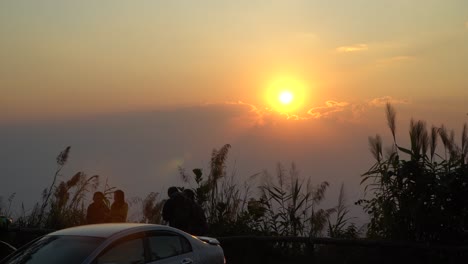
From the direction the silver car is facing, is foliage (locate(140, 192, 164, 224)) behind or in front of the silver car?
behind

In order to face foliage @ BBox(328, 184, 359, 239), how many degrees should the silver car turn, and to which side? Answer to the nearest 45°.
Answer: approximately 180°

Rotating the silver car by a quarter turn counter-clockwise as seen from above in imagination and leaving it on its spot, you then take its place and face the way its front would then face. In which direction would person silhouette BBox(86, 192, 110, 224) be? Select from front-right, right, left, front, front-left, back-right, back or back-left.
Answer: back-left

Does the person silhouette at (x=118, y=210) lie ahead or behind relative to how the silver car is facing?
behind

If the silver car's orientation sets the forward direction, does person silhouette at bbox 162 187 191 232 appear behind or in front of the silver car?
behind

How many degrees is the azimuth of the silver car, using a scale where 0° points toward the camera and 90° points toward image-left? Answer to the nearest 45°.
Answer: approximately 45°
